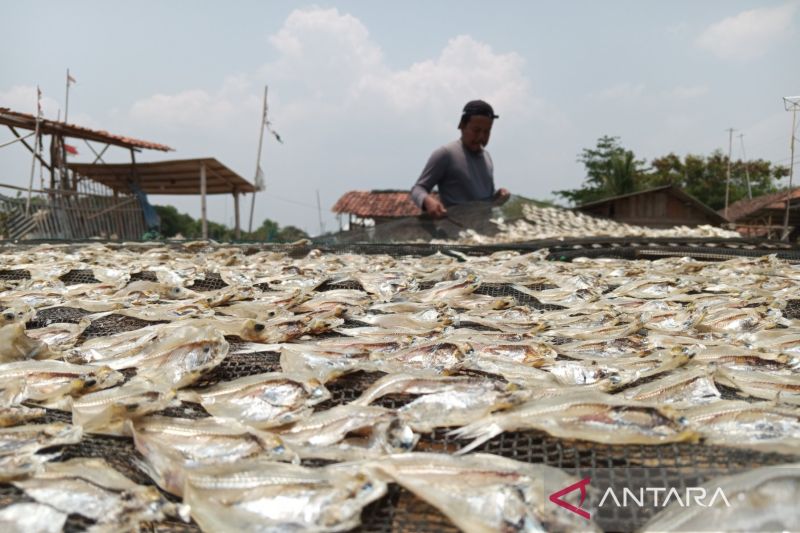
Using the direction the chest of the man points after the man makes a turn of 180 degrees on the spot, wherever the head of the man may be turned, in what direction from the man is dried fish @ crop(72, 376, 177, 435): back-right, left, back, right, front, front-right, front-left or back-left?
back-left

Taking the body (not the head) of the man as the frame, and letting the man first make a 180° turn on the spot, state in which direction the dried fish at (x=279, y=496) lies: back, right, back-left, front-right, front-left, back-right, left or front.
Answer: back-left

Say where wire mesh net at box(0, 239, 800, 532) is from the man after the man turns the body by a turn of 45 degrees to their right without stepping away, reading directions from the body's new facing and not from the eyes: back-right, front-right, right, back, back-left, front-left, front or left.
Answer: front

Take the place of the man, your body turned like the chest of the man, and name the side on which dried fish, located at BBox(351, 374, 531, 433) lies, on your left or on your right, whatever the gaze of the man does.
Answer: on your right

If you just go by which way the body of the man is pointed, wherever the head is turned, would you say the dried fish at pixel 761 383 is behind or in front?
in front

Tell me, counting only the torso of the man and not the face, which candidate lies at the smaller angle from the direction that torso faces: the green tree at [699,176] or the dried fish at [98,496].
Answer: the dried fish

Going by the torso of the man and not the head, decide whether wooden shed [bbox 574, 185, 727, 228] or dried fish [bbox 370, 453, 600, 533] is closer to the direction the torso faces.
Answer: the dried fish

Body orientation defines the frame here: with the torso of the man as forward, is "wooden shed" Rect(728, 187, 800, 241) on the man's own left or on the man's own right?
on the man's own left

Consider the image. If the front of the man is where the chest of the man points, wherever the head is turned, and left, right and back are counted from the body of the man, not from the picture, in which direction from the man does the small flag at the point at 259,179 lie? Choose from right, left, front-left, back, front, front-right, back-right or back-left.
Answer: back

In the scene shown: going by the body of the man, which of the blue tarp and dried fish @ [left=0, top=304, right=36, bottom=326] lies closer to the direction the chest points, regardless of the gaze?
the dried fish

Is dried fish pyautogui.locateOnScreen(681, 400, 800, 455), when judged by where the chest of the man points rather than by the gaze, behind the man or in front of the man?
in front

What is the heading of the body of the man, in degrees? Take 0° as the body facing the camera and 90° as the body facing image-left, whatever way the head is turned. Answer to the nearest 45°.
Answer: approximately 315°

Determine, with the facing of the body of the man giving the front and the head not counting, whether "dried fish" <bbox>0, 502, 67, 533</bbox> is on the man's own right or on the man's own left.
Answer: on the man's own right

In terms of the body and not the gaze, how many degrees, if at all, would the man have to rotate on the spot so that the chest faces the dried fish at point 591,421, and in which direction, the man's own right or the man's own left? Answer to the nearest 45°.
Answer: approximately 45° to the man's own right

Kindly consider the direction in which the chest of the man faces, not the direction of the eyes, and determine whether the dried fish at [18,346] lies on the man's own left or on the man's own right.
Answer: on the man's own right
